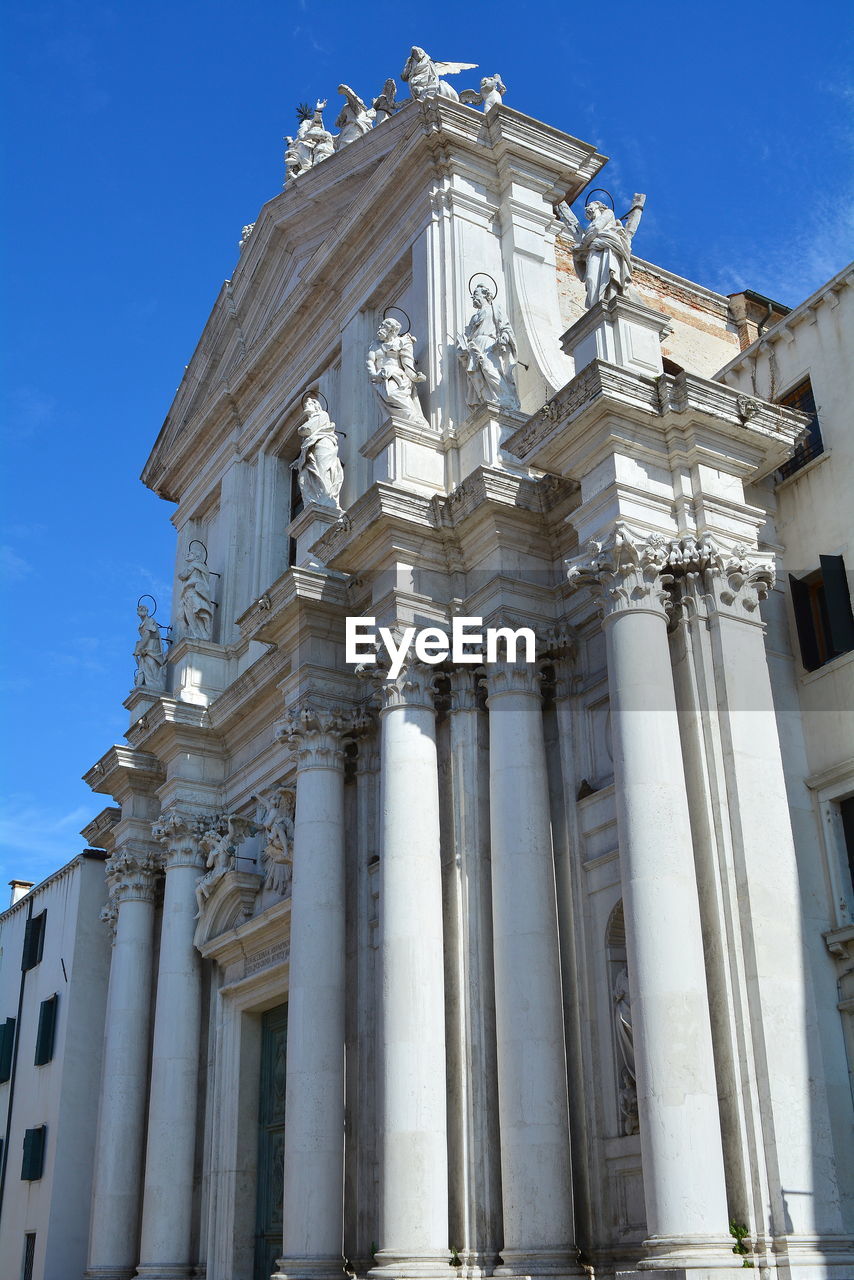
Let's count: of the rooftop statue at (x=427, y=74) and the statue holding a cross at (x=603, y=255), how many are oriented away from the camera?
0

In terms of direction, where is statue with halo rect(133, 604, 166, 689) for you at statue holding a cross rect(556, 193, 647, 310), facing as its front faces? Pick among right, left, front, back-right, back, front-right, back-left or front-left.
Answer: right

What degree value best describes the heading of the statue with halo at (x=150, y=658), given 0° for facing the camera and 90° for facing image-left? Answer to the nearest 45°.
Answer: approximately 45°

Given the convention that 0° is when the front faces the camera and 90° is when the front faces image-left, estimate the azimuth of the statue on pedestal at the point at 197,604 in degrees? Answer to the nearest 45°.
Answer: approximately 45°

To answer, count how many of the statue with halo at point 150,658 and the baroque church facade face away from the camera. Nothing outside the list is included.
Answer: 0

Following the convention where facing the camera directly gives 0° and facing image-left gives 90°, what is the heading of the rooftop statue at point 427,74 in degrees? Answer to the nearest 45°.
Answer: approximately 45°

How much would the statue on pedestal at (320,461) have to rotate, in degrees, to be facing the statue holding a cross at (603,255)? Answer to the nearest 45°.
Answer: approximately 90° to its left

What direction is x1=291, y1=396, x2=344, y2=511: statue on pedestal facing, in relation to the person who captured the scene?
facing the viewer and to the left of the viewer

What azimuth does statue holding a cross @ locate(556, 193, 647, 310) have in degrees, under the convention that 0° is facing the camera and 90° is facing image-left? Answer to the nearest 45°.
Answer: approximately 45°
